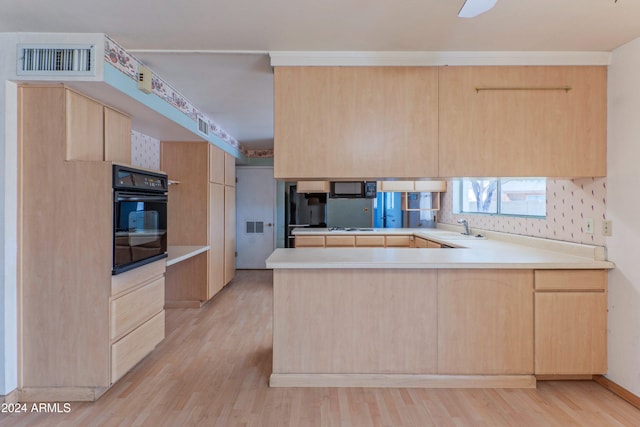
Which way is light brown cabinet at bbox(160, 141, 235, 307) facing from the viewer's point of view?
to the viewer's right

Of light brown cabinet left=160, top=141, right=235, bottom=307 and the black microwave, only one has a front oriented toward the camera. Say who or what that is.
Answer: the black microwave

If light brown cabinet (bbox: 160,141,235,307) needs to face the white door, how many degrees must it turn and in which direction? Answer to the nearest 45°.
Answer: approximately 45° to its left

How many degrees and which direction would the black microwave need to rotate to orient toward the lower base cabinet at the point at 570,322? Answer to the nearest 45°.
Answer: approximately 45° to its left

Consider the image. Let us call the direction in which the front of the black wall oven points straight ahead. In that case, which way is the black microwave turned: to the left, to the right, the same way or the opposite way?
to the right

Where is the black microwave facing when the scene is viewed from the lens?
facing the viewer

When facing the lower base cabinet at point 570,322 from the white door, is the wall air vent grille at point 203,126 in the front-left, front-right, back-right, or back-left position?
front-right

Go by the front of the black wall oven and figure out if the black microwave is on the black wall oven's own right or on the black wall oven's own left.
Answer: on the black wall oven's own left

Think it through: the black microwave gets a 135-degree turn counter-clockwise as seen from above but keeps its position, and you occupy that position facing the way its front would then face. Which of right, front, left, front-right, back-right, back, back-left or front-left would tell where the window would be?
right

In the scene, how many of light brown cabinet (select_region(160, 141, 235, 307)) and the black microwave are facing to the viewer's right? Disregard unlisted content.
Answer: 1

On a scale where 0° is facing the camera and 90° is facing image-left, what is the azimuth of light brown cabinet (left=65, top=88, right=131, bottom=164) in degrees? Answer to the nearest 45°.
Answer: approximately 315°

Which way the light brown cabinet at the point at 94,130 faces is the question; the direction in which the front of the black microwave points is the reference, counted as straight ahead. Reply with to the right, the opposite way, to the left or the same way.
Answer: to the left

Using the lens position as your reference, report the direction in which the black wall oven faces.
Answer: facing the viewer and to the right of the viewer

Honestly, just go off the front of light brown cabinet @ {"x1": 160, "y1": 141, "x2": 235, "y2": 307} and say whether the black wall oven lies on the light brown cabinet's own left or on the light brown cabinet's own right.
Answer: on the light brown cabinet's own right

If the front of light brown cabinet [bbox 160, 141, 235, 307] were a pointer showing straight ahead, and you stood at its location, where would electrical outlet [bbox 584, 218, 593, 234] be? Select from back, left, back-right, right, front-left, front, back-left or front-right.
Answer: front-right
